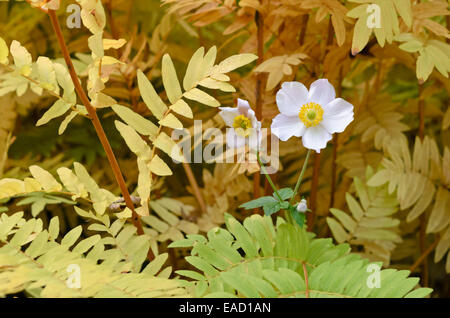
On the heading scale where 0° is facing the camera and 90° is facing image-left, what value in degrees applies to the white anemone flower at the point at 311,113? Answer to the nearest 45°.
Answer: approximately 0°
